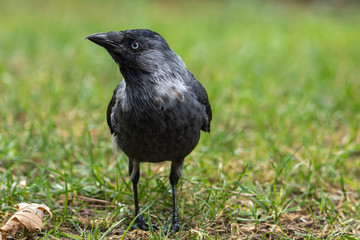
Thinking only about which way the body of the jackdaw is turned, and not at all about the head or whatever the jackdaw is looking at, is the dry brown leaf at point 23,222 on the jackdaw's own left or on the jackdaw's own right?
on the jackdaw's own right

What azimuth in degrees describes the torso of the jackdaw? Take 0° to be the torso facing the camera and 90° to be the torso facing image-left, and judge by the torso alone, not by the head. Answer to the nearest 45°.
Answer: approximately 0°
